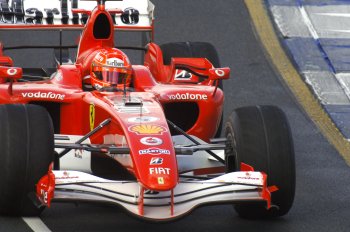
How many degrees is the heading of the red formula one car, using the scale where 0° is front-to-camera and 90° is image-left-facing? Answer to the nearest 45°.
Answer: approximately 0°
